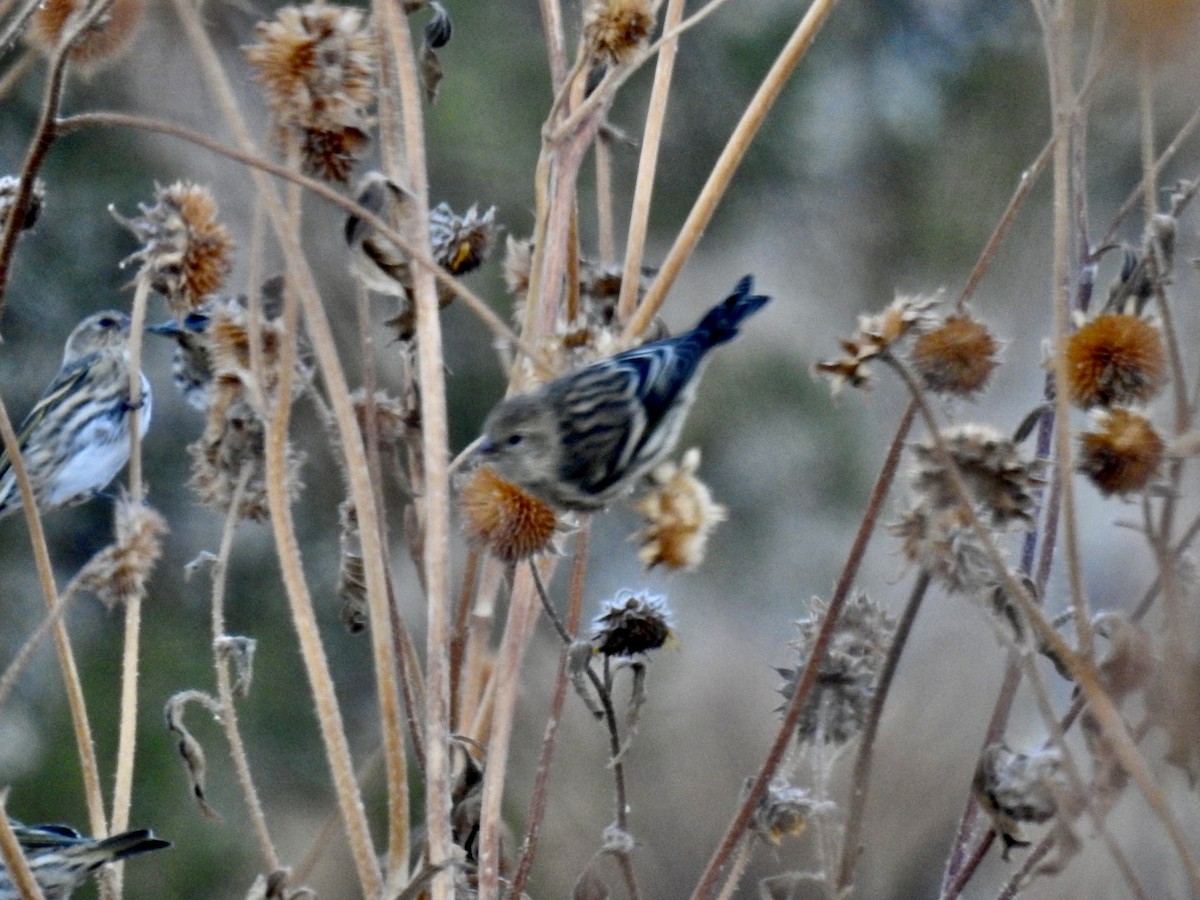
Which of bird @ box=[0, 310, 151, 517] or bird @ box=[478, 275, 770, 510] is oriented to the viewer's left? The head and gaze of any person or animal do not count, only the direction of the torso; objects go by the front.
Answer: bird @ box=[478, 275, 770, 510]

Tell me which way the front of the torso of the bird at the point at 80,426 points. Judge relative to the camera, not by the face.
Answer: to the viewer's right

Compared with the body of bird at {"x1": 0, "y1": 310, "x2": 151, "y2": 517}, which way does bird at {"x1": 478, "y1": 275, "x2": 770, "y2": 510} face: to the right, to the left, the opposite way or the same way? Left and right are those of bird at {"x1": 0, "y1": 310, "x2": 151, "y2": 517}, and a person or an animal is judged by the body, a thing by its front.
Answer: the opposite way

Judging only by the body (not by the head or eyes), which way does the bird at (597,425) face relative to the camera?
to the viewer's left

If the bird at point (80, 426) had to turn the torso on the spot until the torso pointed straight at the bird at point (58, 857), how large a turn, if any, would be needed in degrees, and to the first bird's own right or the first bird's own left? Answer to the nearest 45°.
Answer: approximately 90° to the first bird's own right
